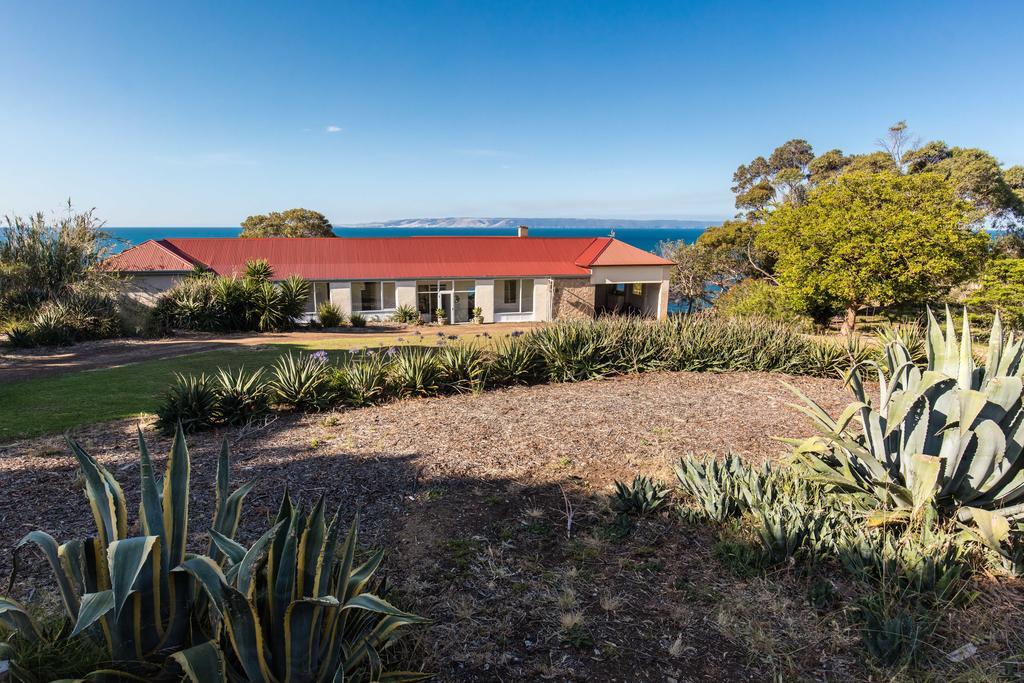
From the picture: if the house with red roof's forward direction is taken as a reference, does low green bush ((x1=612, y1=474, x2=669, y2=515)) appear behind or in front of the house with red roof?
in front

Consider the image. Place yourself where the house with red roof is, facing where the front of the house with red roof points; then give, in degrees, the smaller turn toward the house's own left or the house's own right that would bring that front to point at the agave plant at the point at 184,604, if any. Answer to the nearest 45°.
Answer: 0° — it already faces it

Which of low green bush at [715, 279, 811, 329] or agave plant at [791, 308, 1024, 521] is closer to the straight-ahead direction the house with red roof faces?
the agave plant

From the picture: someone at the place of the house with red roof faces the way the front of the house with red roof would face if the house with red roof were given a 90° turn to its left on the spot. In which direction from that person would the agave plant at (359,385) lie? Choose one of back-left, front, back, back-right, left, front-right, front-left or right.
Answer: right

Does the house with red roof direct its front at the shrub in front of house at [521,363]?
yes

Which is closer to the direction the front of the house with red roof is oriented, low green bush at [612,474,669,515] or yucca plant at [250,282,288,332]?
the low green bush

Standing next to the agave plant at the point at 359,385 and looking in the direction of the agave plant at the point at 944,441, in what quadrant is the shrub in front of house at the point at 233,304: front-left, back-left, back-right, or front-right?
back-left

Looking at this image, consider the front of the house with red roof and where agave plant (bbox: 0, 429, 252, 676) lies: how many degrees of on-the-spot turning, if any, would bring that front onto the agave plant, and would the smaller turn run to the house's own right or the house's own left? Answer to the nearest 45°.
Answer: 0° — it already faces it

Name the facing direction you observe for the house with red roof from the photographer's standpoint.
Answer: facing the viewer

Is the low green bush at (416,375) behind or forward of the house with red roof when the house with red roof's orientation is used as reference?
forward

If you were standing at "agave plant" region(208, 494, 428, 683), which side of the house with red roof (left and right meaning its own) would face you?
front

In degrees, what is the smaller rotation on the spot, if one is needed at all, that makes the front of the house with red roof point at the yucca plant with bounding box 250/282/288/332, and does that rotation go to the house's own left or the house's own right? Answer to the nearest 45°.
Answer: approximately 45° to the house's own right

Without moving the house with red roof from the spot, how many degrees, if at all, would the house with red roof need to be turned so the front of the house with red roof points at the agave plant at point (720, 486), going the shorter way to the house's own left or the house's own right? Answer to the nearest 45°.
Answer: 0° — it already faces it

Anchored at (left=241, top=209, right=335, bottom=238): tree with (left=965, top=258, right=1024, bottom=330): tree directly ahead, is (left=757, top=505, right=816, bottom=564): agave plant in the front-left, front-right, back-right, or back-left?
front-right

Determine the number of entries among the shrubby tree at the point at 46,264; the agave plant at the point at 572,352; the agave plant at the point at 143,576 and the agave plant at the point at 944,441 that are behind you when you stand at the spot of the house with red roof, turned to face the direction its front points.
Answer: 0

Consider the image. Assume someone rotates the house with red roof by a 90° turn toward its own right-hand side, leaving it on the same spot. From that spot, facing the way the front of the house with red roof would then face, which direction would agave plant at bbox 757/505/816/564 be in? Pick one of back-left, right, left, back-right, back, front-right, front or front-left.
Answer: left

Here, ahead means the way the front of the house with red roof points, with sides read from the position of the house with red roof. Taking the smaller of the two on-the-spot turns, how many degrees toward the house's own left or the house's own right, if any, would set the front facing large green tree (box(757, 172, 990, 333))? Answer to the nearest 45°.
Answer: approximately 45° to the house's own left

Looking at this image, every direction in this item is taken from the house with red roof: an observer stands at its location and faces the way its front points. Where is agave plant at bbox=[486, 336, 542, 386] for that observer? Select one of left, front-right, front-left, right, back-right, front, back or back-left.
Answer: front

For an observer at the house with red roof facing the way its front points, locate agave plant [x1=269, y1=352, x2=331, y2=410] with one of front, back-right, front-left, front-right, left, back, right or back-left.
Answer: front
